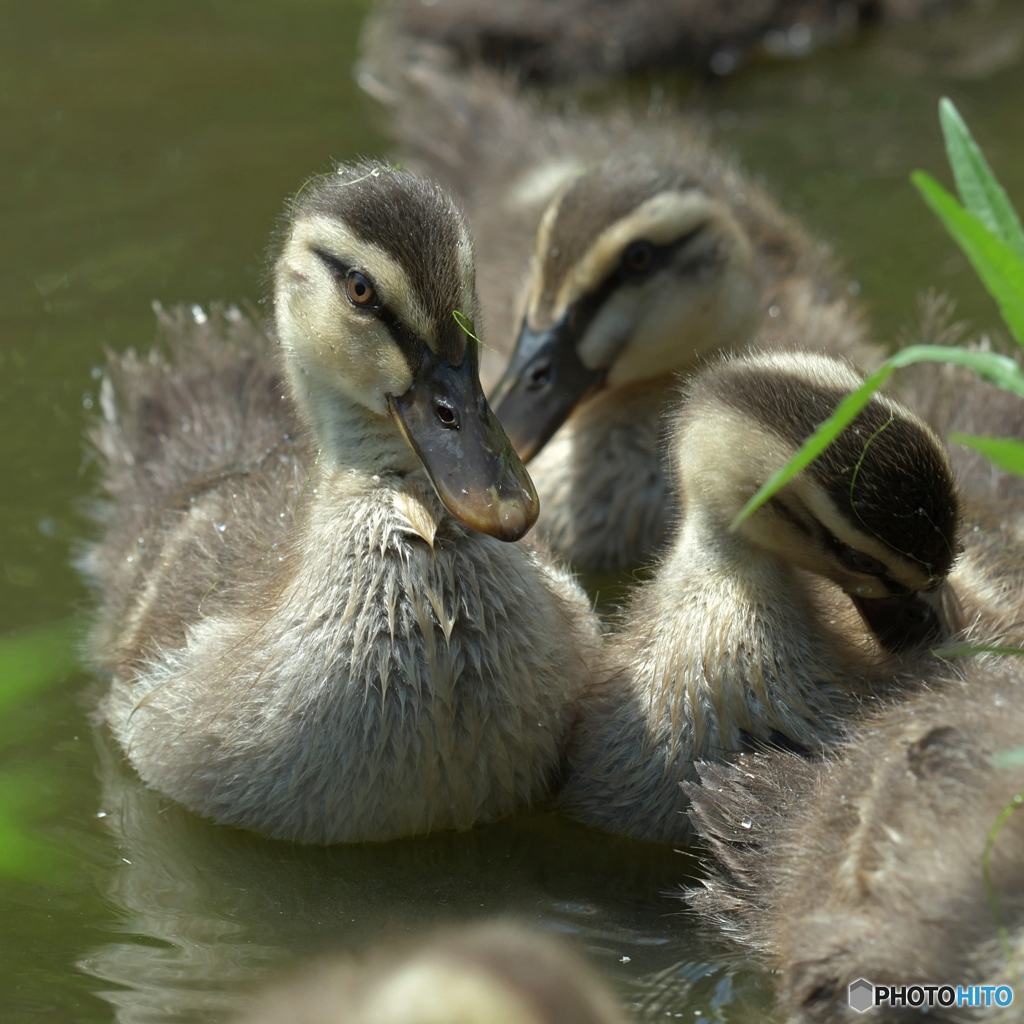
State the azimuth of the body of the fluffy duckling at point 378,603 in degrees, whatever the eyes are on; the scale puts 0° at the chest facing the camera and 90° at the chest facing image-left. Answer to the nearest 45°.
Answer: approximately 315°

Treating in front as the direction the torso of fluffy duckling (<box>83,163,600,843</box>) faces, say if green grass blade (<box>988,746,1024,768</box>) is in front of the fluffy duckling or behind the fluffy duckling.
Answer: in front

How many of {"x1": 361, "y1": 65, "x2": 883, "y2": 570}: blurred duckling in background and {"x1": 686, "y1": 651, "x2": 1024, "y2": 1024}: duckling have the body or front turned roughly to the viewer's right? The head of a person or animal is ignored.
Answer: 1

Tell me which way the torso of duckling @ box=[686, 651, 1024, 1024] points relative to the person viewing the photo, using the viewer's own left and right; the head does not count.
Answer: facing to the right of the viewer

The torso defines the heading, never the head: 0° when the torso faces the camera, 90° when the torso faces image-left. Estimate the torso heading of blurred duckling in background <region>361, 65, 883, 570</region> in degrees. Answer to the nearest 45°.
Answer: approximately 45°

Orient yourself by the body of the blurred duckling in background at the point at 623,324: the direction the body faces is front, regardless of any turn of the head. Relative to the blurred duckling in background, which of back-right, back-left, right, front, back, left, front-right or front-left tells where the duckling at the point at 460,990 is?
front-left

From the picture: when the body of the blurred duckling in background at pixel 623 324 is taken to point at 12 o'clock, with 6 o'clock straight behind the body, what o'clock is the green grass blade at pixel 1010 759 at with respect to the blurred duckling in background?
The green grass blade is roughly at 10 o'clock from the blurred duckling in background.
